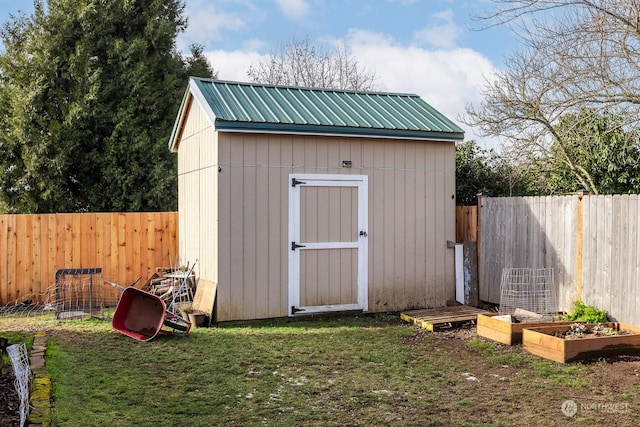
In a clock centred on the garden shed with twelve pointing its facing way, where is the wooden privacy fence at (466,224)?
The wooden privacy fence is roughly at 8 o'clock from the garden shed.

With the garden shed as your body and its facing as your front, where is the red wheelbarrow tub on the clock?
The red wheelbarrow tub is roughly at 2 o'clock from the garden shed.

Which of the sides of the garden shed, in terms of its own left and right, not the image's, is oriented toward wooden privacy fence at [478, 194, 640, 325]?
left

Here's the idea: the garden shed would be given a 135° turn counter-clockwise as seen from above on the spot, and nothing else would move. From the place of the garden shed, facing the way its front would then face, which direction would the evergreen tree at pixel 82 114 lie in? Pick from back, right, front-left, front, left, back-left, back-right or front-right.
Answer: left

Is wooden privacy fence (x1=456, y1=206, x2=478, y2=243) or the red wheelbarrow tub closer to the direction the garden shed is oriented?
the red wheelbarrow tub

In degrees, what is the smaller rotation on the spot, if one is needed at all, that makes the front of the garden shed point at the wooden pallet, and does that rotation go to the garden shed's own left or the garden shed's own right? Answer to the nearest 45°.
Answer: approximately 90° to the garden shed's own left

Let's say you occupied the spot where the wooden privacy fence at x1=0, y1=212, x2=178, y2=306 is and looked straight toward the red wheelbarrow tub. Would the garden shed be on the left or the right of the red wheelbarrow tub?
left

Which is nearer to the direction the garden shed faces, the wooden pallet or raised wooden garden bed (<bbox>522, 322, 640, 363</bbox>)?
the raised wooden garden bed

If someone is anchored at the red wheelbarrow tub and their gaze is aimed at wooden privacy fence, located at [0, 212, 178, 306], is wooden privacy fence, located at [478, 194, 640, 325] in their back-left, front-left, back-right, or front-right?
back-right

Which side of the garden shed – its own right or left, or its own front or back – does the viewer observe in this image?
front
